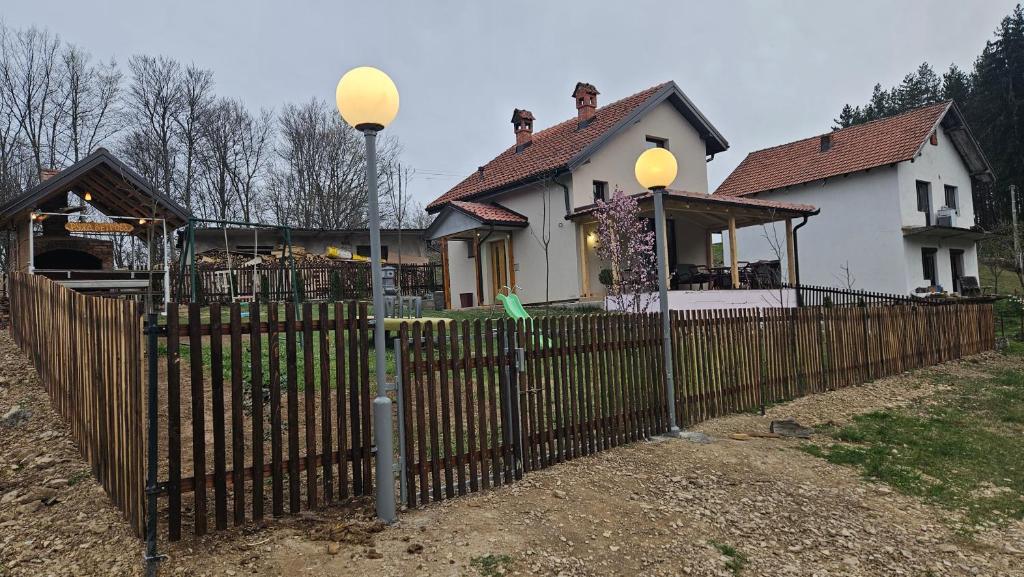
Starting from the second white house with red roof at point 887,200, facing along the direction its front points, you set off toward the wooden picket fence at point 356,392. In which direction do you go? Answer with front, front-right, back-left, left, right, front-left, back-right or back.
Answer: front-right

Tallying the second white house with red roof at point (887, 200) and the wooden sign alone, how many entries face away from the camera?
0

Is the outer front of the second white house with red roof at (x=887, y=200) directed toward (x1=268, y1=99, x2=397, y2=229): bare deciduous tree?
no

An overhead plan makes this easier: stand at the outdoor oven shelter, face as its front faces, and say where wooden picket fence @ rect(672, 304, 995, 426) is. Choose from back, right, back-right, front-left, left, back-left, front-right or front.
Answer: front-left

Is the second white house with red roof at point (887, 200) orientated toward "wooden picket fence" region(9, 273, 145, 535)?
no

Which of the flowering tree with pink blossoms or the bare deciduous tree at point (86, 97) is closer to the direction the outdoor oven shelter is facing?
the flowering tree with pink blossoms

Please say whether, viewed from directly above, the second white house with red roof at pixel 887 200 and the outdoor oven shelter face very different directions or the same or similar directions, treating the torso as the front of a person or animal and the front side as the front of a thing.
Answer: same or similar directions

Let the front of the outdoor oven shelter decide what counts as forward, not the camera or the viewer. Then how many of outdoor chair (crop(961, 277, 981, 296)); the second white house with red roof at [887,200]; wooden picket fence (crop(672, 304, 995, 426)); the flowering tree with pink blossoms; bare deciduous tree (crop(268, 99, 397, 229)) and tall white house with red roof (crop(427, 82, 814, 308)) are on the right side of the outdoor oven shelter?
0

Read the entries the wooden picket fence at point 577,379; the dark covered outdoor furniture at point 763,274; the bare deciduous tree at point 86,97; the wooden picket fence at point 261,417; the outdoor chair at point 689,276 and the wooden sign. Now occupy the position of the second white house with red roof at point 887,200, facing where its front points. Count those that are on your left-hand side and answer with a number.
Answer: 0

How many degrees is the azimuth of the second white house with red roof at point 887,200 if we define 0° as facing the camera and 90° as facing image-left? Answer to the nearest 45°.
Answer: approximately 315°

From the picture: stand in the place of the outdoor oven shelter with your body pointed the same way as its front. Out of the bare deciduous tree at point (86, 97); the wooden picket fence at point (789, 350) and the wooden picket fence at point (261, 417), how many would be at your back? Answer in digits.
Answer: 1

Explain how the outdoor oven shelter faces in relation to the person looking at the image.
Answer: facing the viewer

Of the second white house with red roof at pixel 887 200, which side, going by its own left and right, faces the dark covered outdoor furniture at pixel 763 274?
right

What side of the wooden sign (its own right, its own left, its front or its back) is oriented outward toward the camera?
front

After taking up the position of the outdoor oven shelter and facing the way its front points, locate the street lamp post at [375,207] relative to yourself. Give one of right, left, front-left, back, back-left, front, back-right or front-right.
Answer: front

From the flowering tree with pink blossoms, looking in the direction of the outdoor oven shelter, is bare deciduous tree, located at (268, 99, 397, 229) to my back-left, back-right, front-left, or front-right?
front-right

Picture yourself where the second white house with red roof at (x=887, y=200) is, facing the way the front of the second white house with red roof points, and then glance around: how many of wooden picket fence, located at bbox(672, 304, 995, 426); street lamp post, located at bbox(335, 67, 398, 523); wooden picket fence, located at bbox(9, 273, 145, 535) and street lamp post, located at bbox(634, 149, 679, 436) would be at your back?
0

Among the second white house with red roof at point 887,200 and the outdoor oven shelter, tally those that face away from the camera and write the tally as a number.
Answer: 0

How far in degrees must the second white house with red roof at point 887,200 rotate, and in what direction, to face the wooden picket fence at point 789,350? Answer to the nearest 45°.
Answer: approximately 45° to its right

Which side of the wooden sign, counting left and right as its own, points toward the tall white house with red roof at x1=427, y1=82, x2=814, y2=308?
left

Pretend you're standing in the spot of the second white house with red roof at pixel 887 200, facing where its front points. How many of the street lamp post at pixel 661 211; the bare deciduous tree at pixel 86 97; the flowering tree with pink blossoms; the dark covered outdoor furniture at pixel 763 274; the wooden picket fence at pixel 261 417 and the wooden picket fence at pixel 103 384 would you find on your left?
0

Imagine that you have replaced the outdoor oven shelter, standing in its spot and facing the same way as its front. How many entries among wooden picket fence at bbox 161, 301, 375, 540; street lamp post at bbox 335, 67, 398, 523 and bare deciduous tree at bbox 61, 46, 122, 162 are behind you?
1
